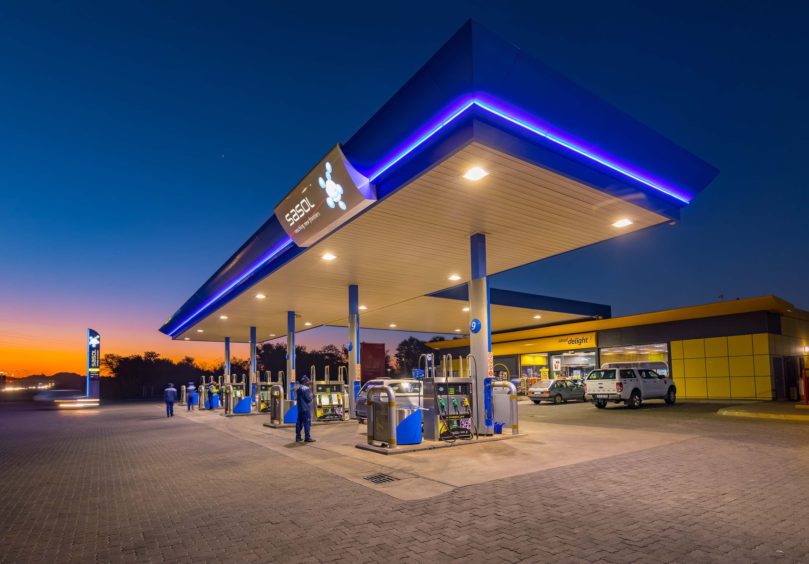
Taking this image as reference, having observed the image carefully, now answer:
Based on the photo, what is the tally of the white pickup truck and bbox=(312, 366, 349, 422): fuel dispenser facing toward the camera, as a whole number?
1

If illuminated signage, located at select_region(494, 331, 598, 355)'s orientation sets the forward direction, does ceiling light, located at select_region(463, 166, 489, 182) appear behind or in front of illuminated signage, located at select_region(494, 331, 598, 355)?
in front

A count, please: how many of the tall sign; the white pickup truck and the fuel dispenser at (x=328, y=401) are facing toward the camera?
2

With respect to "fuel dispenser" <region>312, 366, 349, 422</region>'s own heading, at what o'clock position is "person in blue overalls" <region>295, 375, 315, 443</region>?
The person in blue overalls is roughly at 12 o'clock from the fuel dispenser.

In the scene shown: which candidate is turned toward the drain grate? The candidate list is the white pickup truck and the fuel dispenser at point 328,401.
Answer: the fuel dispenser

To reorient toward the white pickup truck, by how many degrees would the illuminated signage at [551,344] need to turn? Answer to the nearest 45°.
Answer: approximately 45° to its left

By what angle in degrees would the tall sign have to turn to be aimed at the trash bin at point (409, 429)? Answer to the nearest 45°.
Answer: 0° — it already faces it
